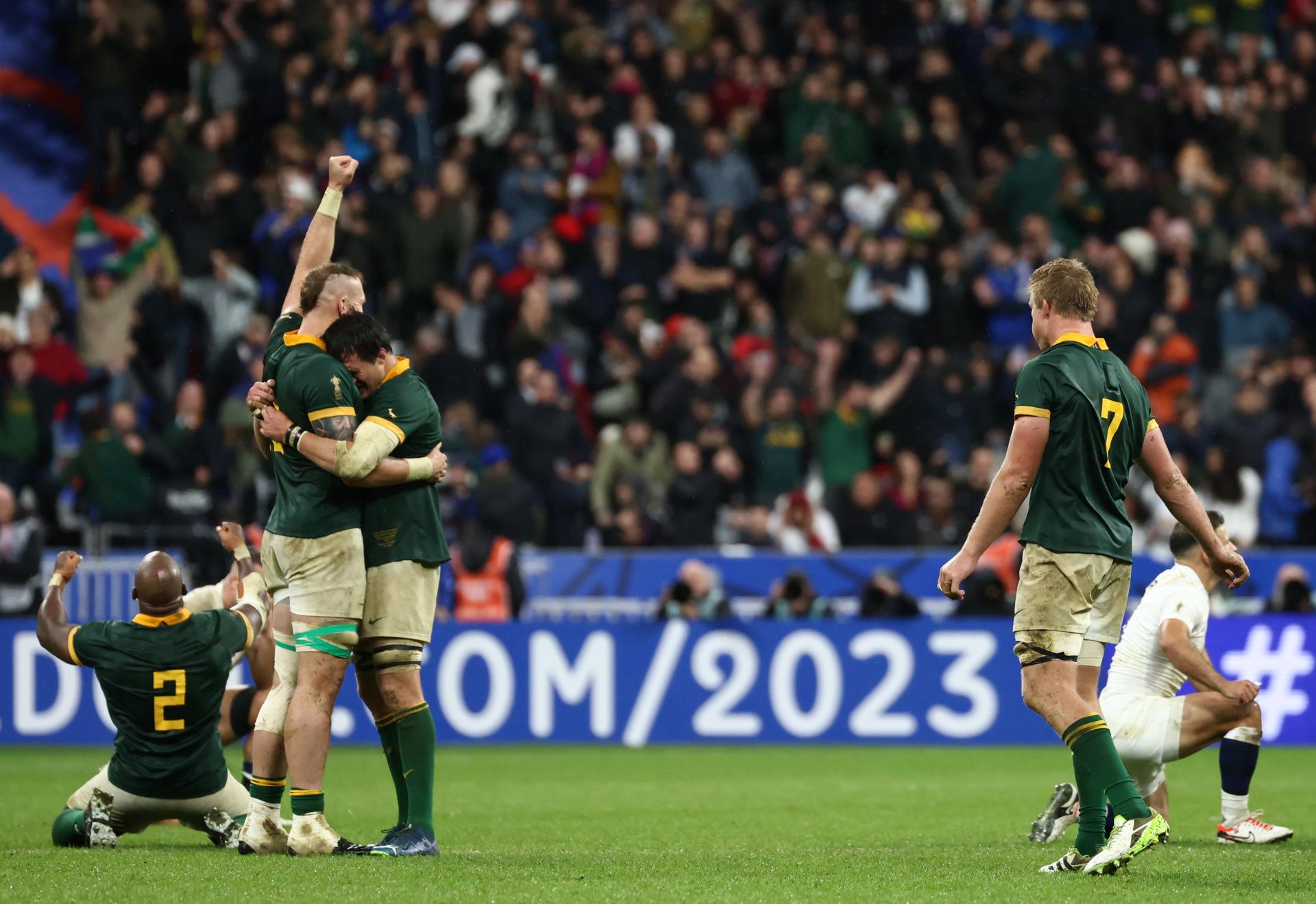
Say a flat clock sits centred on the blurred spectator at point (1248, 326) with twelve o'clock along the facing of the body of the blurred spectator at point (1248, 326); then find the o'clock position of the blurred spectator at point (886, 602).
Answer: the blurred spectator at point (886, 602) is roughly at 1 o'clock from the blurred spectator at point (1248, 326).

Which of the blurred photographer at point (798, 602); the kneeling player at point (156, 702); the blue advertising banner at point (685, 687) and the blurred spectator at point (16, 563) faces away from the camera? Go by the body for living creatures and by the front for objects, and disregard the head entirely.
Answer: the kneeling player

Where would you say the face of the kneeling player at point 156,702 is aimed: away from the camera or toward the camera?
away from the camera

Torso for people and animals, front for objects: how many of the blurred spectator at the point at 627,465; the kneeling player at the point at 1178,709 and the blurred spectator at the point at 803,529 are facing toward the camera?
2

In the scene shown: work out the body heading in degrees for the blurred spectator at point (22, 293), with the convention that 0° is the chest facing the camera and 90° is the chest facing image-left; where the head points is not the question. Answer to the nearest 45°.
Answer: approximately 0°

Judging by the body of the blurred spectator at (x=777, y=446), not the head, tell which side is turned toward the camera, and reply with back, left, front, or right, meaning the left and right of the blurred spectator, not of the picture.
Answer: front

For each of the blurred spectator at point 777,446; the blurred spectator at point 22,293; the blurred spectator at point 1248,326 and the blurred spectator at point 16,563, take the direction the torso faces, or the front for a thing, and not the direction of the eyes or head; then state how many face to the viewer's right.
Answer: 0

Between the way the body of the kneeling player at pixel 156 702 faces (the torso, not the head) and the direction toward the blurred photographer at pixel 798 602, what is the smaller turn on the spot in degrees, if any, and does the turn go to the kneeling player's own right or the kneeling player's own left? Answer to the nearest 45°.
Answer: approximately 45° to the kneeling player's own right

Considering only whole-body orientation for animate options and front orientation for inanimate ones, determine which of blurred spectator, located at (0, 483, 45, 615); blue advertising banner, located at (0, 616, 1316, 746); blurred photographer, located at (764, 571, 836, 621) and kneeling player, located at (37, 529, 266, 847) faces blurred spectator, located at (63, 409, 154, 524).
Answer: the kneeling player

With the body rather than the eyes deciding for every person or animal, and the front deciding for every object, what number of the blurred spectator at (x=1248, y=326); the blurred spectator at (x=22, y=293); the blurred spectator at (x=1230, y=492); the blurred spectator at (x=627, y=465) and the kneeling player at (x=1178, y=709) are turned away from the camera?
0

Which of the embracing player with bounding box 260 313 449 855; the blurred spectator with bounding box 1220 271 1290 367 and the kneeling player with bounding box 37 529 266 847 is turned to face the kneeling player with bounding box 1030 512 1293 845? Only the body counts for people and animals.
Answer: the blurred spectator

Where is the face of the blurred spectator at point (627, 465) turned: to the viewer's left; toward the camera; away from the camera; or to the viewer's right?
toward the camera

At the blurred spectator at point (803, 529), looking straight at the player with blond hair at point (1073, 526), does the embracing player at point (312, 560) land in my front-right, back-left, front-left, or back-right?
front-right

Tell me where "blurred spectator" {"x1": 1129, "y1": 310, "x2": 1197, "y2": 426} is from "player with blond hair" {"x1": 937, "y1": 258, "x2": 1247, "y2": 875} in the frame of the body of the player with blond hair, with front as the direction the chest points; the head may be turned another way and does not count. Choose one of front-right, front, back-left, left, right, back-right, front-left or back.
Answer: front-right

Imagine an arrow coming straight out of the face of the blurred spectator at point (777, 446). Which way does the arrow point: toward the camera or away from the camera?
toward the camera

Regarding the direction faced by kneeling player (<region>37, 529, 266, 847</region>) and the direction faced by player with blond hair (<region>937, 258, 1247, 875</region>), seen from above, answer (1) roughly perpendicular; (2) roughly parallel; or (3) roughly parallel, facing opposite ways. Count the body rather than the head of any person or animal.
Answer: roughly parallel

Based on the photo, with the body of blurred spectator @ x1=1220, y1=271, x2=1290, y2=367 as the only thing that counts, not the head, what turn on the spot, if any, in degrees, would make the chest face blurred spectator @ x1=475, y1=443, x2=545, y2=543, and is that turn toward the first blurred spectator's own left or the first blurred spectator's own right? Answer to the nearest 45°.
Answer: approximately 45° to the first blurred spectator's own right

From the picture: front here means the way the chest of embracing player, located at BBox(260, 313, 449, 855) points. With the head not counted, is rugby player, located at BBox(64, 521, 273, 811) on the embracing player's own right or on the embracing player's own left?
on the embracing player's own right

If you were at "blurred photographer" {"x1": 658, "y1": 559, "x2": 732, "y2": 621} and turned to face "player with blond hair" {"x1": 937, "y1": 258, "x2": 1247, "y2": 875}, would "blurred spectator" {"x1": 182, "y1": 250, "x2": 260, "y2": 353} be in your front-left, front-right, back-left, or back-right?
back-right

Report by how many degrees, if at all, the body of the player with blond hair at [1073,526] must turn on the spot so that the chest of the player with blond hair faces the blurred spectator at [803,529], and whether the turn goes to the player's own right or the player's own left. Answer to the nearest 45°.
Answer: approximately 45° to the player's own right

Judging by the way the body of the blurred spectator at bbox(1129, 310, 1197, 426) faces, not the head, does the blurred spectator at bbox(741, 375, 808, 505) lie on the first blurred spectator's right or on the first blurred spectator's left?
on the first blurred spectator's right
